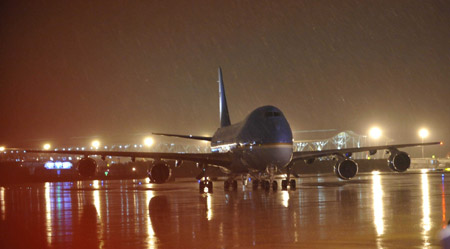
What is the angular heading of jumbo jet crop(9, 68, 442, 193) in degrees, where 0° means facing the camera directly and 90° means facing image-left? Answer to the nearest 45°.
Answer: approximately 0°
